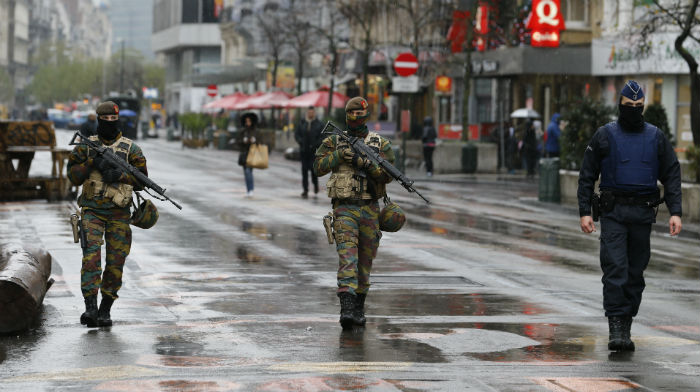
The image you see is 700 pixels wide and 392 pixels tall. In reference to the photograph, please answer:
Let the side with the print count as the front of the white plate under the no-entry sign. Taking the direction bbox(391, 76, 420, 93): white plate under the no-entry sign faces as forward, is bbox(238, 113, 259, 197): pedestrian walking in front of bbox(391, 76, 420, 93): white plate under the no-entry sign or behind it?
in front

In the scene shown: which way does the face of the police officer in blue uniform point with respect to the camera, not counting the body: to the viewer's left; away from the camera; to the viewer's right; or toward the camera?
toward the camera

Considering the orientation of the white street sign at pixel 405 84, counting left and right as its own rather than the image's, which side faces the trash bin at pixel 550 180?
front

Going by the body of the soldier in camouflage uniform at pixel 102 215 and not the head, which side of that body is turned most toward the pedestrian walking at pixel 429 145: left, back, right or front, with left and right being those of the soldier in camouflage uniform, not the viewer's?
back

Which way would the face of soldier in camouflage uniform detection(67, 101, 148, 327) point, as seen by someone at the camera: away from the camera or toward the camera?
toward the camera

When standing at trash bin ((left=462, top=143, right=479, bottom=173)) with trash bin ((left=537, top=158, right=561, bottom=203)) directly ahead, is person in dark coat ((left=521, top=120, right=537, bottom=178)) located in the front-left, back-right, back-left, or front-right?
front-left

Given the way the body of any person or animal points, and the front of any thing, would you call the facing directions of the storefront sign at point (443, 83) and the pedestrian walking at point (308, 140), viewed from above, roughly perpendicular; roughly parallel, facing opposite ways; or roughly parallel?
roughly parallel

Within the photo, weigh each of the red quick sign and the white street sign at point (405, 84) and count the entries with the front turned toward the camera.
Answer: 2

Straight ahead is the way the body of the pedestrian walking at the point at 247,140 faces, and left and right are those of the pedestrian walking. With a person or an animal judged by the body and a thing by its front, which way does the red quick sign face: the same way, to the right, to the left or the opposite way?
the same way

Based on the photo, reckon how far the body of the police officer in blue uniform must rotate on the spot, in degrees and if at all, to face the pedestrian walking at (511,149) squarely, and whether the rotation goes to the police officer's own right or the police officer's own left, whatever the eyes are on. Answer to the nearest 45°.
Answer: approximately 180°

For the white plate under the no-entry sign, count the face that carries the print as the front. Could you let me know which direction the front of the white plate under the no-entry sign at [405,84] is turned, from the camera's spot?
facing the viewer

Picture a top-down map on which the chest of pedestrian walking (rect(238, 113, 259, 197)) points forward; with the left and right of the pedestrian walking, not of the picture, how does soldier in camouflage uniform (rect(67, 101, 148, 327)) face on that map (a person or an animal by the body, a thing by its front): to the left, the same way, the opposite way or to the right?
the same way

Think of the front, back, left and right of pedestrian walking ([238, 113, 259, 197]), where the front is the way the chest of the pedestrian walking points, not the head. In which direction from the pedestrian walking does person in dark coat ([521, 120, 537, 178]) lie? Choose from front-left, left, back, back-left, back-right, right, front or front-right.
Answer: back-left

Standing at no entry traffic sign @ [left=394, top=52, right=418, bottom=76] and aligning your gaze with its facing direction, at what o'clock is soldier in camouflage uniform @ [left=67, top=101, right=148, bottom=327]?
The soldier in camouflage uniform is roughly at 12 o'clock from the no entry traffic sign.

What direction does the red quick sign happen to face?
toward the camera

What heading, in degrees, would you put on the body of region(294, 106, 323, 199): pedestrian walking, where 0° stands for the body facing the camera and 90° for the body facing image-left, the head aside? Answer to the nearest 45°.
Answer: approximately 0°

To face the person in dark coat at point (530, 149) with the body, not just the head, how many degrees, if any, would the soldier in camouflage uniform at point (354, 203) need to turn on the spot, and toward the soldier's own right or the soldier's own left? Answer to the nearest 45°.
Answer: approximately 180°
